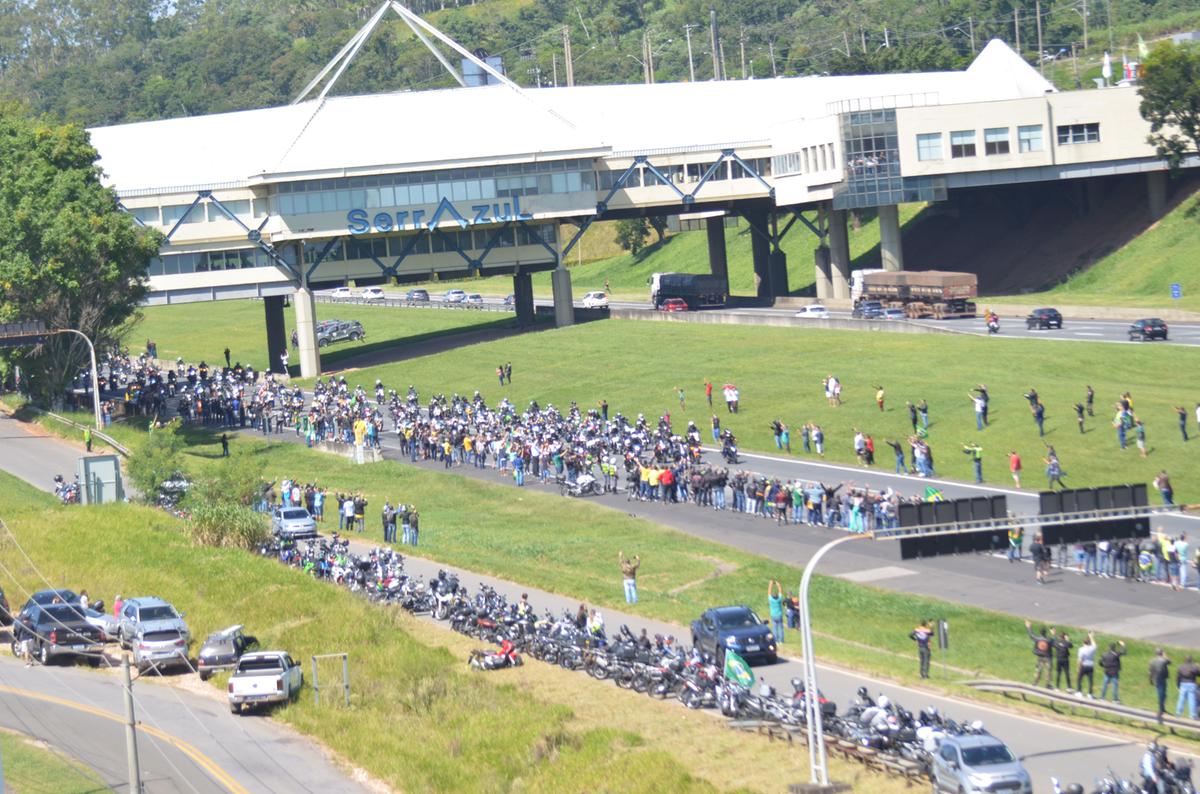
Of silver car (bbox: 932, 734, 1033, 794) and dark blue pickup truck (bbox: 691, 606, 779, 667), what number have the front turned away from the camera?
0

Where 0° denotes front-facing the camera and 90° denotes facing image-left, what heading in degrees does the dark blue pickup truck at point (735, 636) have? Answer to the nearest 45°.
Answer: approximately 315°

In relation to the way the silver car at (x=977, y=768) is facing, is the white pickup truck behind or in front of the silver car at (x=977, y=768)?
behind

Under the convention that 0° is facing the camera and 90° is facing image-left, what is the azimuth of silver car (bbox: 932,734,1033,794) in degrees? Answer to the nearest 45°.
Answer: approximately 315°

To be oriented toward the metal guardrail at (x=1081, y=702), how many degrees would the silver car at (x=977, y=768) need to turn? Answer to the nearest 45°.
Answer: approximately 135° to its left

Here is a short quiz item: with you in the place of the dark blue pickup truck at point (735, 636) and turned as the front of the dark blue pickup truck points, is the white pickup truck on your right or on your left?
on your right

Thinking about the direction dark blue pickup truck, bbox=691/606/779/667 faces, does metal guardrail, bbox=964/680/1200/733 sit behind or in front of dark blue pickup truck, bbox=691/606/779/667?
in front
